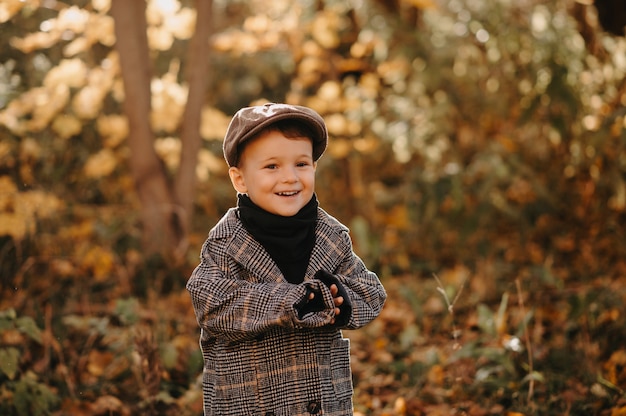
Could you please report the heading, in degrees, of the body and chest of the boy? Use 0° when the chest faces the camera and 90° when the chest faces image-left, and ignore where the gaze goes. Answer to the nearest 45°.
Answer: approximately 315°
